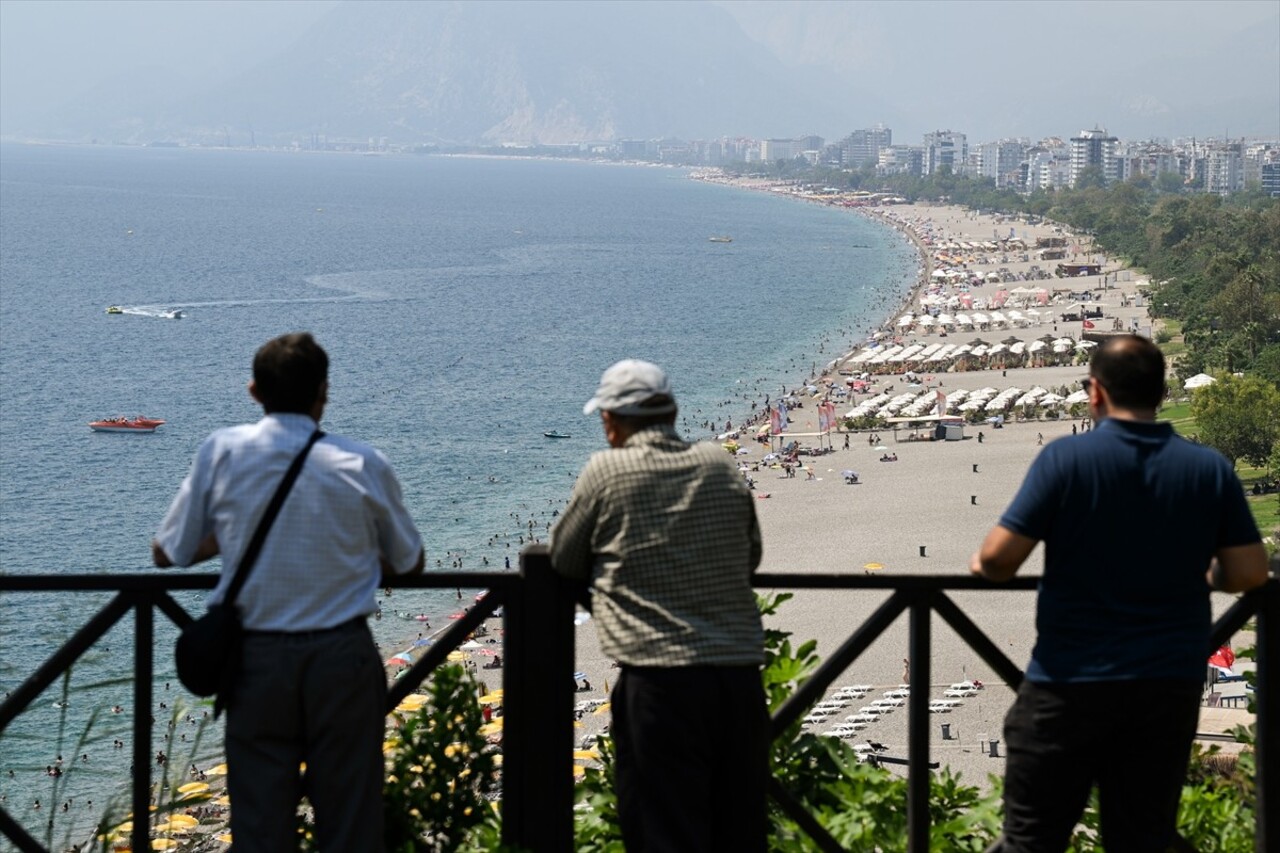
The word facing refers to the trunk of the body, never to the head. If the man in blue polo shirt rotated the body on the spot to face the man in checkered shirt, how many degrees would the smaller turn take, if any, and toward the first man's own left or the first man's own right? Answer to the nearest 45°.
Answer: approximately 90° to the first man's own left

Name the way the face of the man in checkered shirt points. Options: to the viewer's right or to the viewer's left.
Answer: to the viewer's left

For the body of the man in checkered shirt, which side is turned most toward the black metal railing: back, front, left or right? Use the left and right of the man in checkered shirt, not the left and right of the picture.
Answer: front

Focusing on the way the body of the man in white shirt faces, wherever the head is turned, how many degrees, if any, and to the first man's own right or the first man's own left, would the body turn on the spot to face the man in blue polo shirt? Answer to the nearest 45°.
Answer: approximately 90° to the first man's own right

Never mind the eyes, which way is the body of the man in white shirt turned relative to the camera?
away from the camera

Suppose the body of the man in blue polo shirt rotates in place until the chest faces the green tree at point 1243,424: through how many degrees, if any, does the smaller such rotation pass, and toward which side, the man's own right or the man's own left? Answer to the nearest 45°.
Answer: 0° — they already face it

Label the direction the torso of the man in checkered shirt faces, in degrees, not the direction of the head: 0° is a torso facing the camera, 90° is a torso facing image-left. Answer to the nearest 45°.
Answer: approximately 135°

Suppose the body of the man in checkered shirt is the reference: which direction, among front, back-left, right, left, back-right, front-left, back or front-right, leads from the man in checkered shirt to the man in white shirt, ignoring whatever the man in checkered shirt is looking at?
front-left

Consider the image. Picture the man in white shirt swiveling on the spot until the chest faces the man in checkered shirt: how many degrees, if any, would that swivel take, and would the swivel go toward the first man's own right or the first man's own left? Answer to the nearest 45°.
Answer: approximately 90° to the first man's own right

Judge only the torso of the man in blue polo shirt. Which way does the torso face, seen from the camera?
away from the camera

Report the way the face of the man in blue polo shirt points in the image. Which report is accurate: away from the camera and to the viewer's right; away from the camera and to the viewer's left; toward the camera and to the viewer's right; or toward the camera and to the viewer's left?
away from the camera and to the viewer's left

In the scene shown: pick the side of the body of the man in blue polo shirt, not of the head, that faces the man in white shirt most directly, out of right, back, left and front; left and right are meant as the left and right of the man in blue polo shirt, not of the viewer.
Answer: left
